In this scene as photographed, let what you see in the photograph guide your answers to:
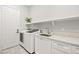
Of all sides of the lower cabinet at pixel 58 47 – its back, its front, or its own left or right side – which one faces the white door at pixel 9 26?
right

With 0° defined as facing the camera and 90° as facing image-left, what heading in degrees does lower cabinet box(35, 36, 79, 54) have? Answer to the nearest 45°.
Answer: approximately 45°
